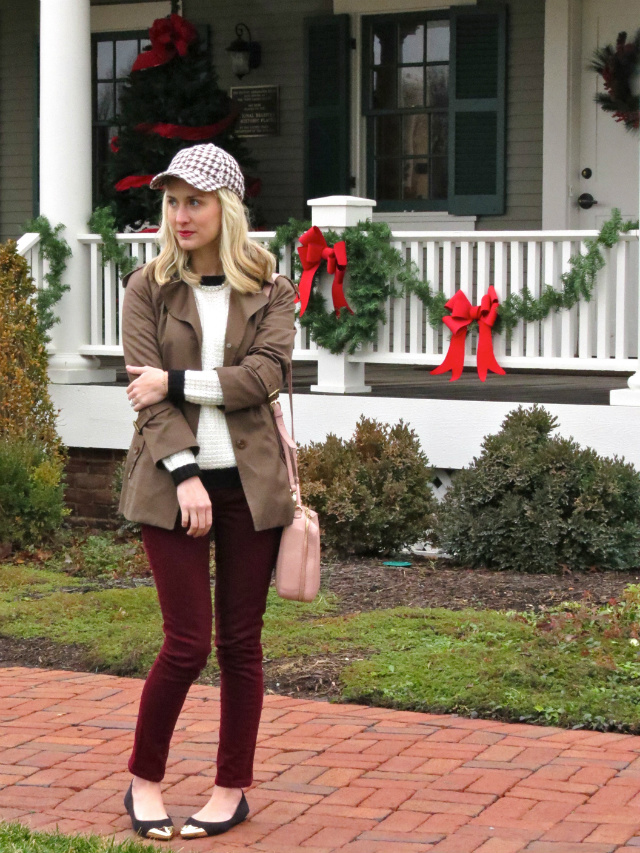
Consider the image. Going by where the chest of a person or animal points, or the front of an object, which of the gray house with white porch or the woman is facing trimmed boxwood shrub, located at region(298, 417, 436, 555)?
the gray house with white porch

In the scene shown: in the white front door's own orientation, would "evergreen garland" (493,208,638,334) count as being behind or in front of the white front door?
in front

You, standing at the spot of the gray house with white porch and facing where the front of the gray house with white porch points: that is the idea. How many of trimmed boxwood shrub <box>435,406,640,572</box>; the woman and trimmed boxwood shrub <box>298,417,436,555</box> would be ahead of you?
3

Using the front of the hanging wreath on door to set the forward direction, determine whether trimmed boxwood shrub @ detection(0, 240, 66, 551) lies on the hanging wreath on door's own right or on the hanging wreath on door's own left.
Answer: on the hanging wreath on door's own right

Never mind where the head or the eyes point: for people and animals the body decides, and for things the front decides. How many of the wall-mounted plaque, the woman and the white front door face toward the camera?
3

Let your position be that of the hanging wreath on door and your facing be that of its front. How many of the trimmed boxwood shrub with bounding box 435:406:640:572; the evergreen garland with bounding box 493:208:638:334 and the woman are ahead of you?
3

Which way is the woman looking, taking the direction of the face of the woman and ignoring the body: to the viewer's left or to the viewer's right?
to the viewer's left

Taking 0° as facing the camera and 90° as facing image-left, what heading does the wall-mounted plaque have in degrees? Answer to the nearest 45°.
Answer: approximately 0°

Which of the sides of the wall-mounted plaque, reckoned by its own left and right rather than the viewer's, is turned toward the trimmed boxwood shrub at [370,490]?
front

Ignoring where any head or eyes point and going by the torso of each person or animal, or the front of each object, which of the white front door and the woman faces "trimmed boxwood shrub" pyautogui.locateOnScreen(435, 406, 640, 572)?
the white front door

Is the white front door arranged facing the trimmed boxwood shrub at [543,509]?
yes
